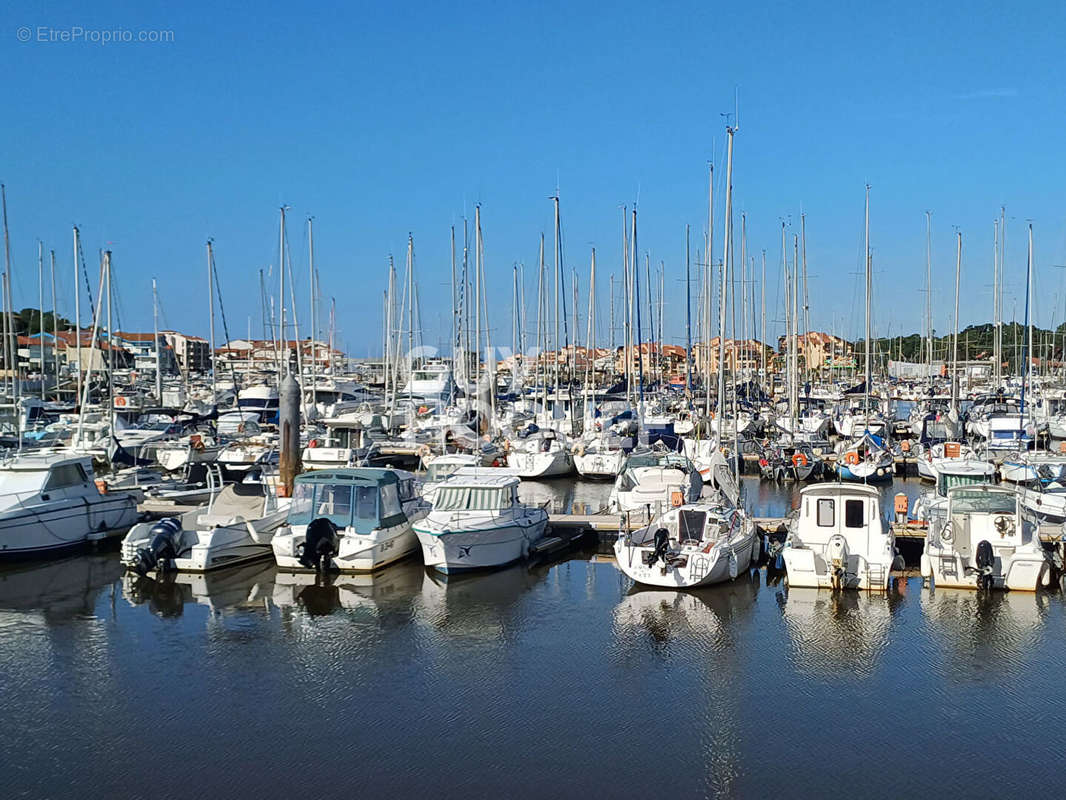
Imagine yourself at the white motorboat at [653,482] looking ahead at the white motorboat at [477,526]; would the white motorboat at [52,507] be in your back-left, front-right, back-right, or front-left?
front-right

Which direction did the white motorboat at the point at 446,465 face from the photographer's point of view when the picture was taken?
facing the viewer and to the left of the viewer

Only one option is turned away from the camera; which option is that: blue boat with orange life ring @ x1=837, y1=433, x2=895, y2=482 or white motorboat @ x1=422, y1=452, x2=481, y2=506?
blue boat with orange life ring @ x1=837, y1=433, x2=895, y2=482

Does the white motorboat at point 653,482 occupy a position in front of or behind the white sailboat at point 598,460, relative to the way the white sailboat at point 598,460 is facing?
behind

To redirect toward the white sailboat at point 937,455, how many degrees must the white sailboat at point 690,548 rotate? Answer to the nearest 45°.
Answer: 0° — it already faces it

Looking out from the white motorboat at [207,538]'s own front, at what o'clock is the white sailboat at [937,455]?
the white sailboat at [937,455] is roughly at 1 o'clock from the white motorboat at [207,538].

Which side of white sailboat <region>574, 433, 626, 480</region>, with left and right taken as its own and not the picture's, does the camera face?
back

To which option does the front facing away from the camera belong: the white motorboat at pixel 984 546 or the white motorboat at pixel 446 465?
the white motorboat at pixel 984 546

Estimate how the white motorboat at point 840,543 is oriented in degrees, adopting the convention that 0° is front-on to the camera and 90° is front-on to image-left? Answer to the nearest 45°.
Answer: approximately 180°

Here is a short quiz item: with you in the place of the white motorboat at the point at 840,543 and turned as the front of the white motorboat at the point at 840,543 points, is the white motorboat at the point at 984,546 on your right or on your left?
on your right

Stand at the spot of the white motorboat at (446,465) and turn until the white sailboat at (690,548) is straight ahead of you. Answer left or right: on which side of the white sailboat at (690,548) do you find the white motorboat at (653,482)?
left

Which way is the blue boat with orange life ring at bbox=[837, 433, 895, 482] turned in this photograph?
away from the camera

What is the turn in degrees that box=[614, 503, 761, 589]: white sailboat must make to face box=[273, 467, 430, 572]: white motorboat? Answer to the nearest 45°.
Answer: approximately 135° to its left

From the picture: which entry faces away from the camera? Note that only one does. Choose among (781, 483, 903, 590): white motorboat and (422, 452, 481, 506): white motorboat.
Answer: (781, 483, 903, 590): white motorboat

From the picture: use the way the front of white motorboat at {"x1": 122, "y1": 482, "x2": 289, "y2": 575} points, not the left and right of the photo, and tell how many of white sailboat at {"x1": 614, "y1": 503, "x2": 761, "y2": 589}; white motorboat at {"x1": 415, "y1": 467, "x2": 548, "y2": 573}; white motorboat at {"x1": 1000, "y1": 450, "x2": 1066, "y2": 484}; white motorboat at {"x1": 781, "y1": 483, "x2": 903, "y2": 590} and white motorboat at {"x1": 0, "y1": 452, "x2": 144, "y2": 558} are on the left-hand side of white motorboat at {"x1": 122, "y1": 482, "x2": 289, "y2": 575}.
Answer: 1

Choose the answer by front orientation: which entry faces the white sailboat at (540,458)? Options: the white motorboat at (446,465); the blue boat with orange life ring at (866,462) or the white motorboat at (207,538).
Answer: the white motorboat at (207,538)

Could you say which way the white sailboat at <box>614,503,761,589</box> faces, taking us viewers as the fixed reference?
facing away from the viewer and to the right of the viewer

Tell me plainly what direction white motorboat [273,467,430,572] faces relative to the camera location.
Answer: facing away from the viewer and to the right of the viewer
